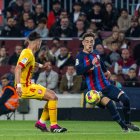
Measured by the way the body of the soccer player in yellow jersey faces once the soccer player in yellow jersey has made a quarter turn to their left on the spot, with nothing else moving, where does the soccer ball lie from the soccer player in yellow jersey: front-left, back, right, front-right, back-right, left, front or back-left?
right

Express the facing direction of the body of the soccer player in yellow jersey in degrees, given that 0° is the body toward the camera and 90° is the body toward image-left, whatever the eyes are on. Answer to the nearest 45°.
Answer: approximately 270°

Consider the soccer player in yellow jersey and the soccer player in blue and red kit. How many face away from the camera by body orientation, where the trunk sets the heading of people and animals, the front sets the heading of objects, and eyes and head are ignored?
0

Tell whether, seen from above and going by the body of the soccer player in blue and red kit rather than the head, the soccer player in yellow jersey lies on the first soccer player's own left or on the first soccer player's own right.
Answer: on the first soccer player's own right

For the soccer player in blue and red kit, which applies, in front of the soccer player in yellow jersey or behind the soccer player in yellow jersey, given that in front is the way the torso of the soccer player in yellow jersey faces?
in front
